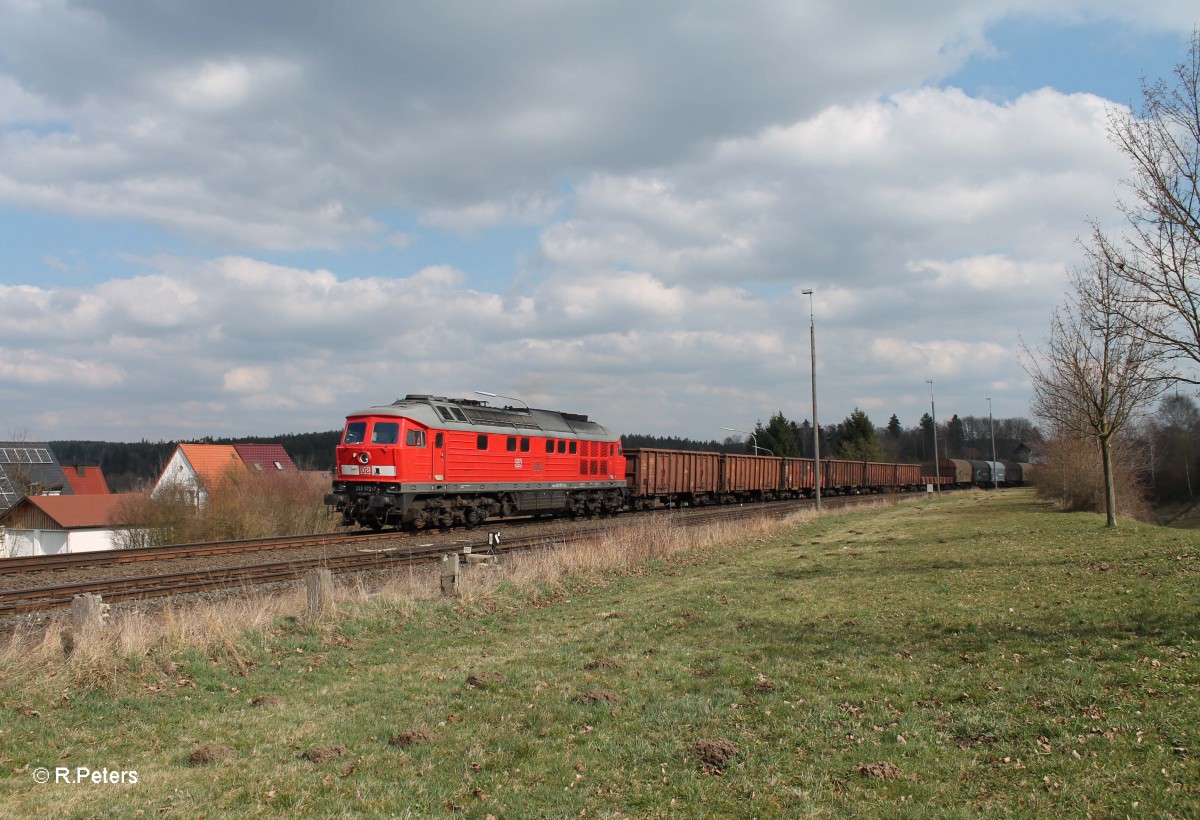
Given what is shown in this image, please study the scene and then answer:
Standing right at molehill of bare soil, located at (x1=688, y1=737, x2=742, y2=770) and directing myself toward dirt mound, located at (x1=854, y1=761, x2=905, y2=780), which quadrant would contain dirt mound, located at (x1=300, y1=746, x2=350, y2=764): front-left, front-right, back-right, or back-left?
back-right

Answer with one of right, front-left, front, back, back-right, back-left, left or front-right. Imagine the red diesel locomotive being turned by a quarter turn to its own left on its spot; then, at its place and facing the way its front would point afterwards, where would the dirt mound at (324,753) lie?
front-right

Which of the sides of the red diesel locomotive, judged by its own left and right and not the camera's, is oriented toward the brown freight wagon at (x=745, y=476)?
back

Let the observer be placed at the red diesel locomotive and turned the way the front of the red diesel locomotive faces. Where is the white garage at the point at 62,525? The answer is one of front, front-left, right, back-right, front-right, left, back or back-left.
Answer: right

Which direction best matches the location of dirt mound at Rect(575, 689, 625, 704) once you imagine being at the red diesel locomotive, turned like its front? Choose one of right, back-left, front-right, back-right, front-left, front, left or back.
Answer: front-left

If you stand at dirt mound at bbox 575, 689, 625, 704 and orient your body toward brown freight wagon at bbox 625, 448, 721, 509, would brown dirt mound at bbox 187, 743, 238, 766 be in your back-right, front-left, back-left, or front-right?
back-left

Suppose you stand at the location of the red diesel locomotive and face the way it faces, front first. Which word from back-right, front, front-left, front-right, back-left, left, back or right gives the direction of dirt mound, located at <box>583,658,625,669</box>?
front-left

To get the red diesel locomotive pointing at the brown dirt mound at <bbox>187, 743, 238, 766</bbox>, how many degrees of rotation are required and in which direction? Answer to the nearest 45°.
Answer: approximately 45° to its left

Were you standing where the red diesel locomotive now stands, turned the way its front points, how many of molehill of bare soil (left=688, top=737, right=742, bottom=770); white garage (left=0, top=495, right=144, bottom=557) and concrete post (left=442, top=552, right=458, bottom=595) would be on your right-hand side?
1

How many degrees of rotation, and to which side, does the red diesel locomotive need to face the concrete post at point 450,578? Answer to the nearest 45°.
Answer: approximately 45° to its left

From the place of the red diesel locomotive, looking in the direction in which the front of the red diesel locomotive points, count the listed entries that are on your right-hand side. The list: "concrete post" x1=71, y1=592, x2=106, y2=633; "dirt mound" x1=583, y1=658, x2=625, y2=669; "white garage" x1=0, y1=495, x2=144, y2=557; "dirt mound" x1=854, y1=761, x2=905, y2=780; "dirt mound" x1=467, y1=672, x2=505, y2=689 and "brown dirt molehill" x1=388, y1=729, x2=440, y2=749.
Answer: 1

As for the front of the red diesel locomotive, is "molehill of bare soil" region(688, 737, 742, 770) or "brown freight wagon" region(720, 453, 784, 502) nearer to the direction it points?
the molehill of bare soil
